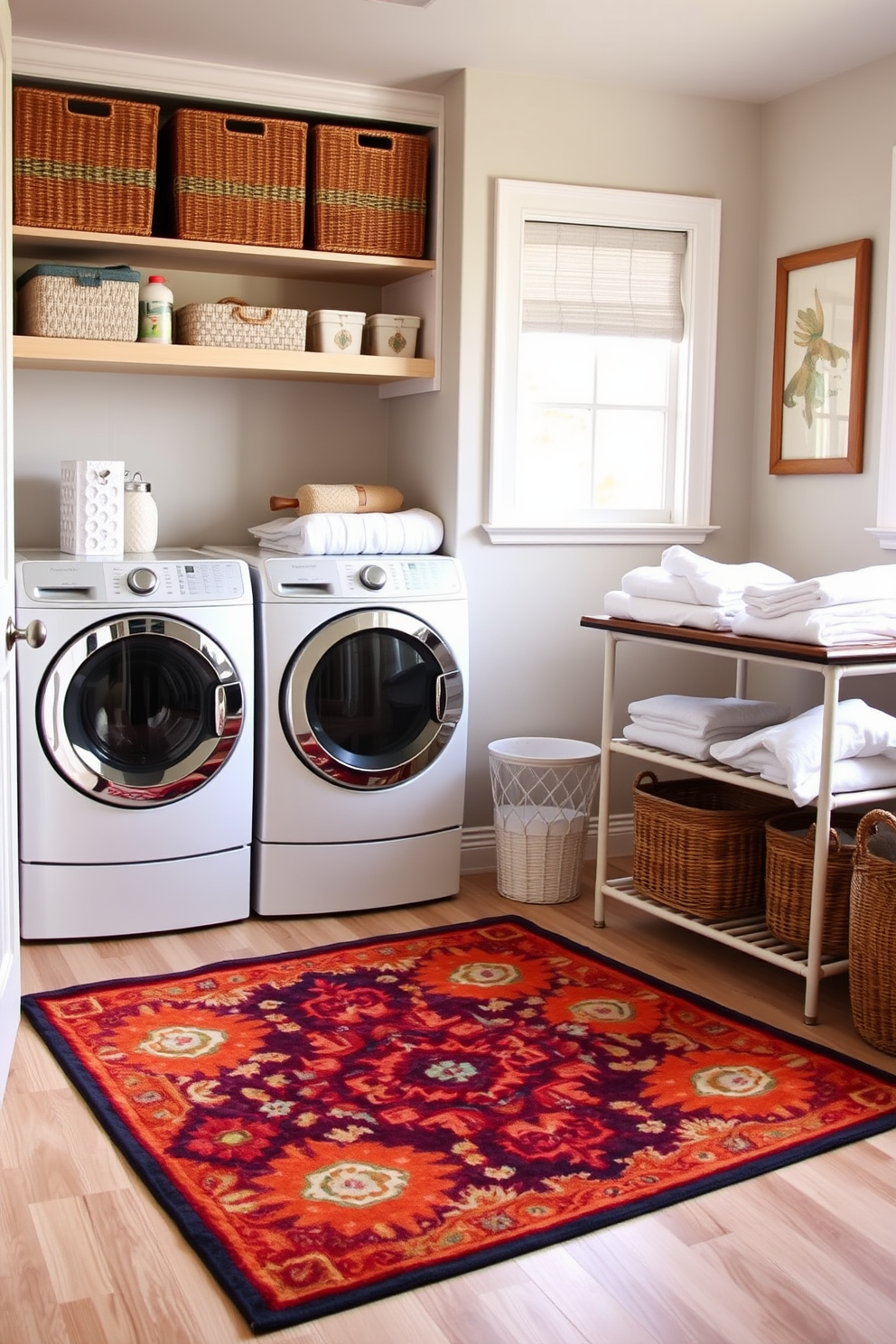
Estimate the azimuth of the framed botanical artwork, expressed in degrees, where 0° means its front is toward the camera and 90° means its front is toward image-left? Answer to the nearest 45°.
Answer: approximately 45°

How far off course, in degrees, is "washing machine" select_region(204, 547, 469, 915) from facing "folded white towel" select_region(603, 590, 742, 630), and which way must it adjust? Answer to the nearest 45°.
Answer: approximately 45° to its left

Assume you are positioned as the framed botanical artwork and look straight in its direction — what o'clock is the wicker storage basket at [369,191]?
The wicker storage basket is roughly at 1 o'clock from the framed botanical artwork.

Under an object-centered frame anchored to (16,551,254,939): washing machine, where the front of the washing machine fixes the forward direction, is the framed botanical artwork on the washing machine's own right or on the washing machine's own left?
on the washing machine's own left

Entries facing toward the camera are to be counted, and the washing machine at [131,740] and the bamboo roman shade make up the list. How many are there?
2

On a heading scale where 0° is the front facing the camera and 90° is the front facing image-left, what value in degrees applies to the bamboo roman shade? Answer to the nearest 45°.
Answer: approximately 0°

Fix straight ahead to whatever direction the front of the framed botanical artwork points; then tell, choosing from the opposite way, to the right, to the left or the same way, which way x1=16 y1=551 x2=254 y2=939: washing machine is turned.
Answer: to the left
